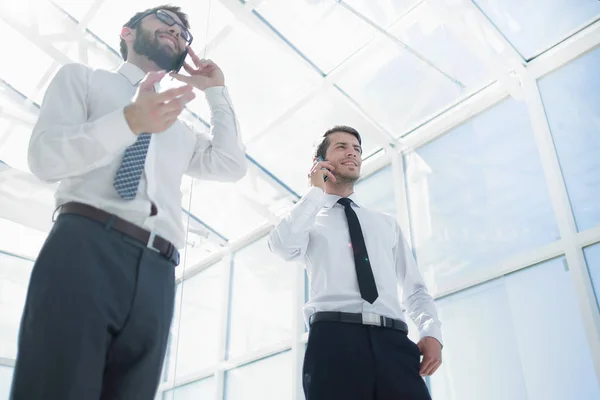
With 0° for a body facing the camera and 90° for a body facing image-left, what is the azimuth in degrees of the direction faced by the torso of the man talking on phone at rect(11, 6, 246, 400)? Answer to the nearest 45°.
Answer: approximately 315°

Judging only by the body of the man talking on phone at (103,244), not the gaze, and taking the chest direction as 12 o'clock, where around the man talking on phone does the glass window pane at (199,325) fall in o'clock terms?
The glass window pane is roughly at 8 o'clock from the man talking on phone.

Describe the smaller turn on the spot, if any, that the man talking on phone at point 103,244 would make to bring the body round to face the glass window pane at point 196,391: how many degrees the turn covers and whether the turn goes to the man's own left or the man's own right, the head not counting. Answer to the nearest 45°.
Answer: approximately 135° to the man's own left

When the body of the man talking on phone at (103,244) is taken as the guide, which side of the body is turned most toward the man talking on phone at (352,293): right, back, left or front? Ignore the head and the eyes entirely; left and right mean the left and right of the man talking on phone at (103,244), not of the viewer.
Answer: left

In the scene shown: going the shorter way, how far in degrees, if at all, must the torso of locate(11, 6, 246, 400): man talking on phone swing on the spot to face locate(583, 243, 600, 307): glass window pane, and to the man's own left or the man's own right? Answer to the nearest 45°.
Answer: approximately 90° to the man's own left
